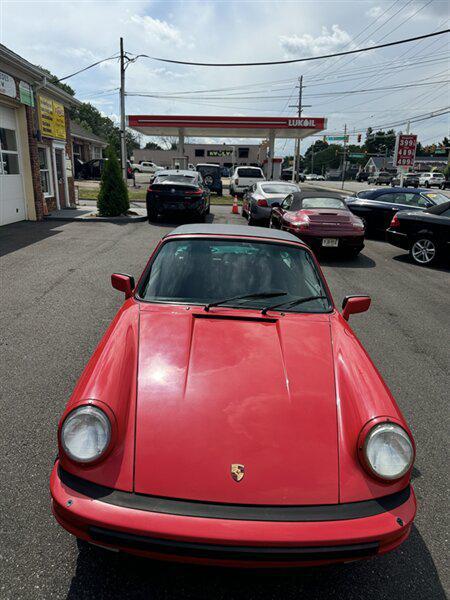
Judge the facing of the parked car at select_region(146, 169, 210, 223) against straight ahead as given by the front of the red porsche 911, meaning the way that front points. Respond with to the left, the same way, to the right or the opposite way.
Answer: the opposite way

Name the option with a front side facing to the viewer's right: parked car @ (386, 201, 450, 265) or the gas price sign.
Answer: the parked car

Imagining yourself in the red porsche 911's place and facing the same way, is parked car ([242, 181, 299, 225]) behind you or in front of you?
behind

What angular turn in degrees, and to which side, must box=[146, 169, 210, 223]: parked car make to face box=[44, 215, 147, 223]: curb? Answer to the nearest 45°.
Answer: approximately 90° to its left

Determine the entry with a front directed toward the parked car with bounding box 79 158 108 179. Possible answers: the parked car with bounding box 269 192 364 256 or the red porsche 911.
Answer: the parked car with bounding box 269 192 364 256

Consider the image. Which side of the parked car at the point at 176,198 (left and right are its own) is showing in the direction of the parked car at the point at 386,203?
right

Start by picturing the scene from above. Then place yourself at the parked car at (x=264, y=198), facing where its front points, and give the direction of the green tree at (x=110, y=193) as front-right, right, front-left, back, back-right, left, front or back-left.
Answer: front-left

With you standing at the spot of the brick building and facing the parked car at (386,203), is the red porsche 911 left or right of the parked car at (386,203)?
right

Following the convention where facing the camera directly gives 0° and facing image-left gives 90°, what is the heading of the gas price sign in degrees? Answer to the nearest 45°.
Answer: approximately 0°

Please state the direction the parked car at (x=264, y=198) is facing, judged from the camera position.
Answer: facing away from the viewer and to the left of the viewer

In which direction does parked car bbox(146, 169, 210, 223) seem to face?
away from the camera
